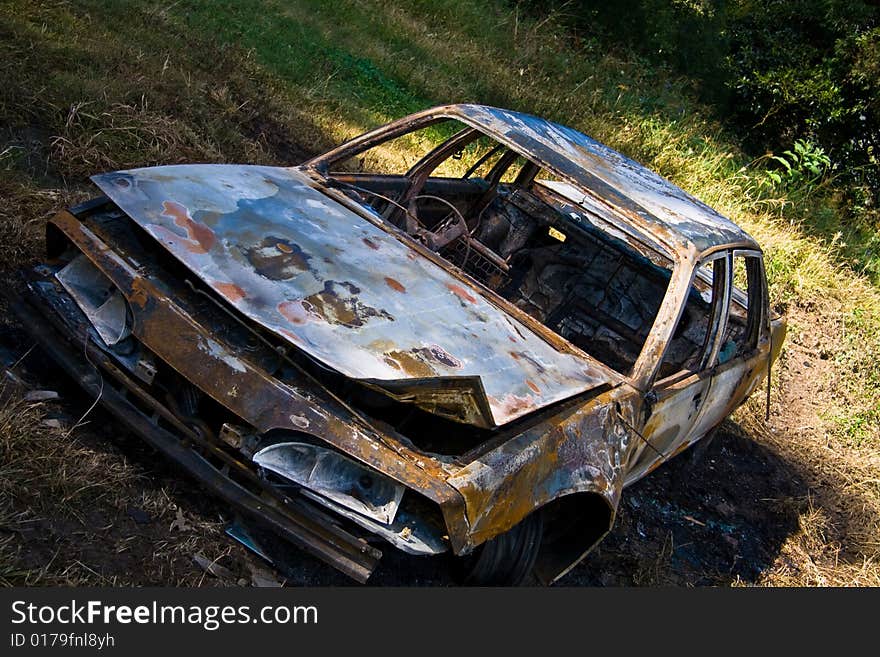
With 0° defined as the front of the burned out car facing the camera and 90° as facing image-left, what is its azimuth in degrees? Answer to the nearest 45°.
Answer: approximately 45°
